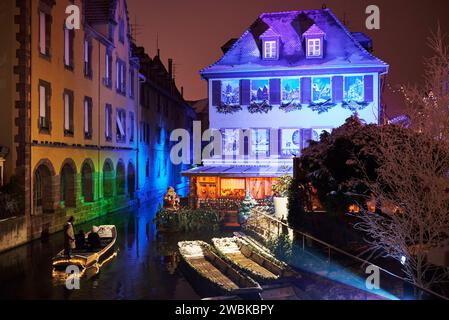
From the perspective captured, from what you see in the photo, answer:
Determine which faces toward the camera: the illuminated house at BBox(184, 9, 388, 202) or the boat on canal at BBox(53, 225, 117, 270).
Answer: the illuminated house

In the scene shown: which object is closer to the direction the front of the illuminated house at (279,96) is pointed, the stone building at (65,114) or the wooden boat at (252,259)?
the wooden boat

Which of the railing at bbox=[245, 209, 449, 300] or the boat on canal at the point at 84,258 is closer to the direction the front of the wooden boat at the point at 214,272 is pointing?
the boat on canal

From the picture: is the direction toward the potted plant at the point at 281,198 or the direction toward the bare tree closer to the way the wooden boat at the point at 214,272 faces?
the potted plant

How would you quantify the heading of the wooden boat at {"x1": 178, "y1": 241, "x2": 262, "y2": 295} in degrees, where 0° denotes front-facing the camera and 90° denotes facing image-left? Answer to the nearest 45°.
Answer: approximately 135°

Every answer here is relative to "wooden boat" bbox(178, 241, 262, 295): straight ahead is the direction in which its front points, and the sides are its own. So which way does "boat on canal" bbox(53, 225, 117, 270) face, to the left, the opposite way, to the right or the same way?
to the right

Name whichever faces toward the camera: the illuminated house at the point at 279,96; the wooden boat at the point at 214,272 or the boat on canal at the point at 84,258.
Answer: the illuminated house

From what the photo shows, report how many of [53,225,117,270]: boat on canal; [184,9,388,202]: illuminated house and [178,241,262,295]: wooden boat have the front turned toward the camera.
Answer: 1

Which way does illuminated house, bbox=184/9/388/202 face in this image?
toward the camera

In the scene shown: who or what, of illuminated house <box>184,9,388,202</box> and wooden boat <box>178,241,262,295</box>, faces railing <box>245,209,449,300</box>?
the illuminated house
